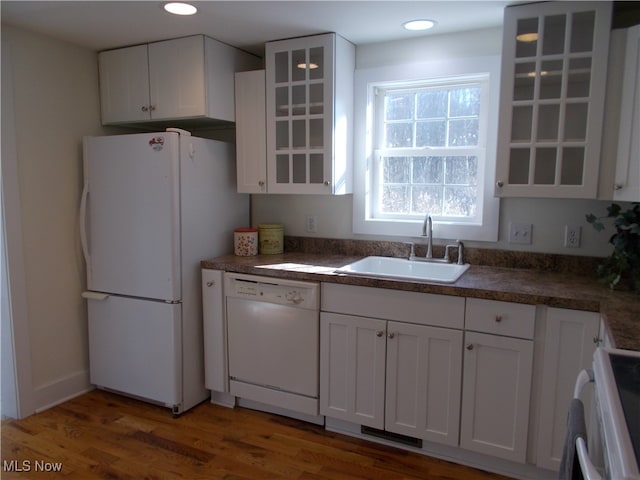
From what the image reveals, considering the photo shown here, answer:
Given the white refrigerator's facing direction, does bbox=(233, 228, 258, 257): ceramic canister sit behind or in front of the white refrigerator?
behind

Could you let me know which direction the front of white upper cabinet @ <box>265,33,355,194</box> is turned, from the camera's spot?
facing the viewer and to the left of the viewer

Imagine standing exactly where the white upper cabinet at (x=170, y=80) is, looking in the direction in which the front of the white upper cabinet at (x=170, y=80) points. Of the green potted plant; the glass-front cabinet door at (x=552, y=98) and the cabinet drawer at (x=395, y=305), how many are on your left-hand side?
3

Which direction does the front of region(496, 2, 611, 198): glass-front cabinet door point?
toward the camera

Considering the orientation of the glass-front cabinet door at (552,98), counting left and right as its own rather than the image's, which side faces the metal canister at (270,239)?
right

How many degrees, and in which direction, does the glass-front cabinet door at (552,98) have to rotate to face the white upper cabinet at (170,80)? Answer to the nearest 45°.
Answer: approximately 90° to its right

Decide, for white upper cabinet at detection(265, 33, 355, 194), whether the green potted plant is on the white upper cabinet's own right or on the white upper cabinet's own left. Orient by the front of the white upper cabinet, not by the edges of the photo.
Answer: on the white upper cabinet's own left
